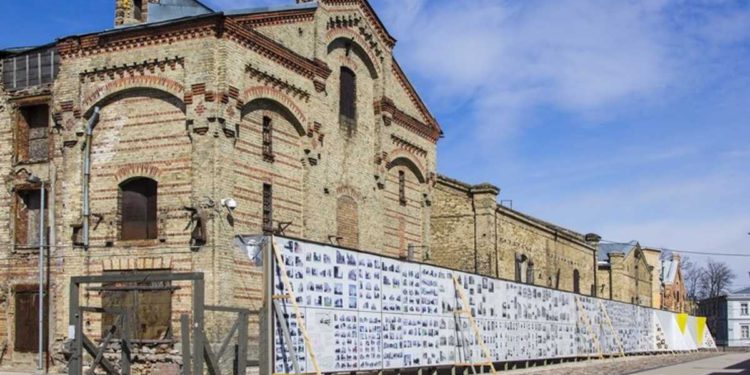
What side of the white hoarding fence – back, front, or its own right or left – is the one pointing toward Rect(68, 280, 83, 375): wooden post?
right

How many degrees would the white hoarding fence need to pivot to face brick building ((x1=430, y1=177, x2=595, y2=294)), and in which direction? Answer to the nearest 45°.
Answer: approximately 135° to its left

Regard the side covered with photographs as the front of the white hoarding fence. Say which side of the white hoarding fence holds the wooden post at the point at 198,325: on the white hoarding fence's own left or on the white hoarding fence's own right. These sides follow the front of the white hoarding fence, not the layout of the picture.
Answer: on the white hoarding fence's own right

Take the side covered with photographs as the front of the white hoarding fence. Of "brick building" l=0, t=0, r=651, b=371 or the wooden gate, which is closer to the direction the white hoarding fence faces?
the wooden gate

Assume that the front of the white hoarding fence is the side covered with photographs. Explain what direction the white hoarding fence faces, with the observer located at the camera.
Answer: facing the viewer and to the right of the viewer

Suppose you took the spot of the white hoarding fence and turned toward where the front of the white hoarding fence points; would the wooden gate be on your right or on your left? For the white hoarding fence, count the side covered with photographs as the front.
on your right

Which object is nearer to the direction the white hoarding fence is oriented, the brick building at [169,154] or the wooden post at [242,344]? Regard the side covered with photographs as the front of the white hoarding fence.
the wooden post
